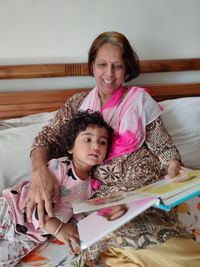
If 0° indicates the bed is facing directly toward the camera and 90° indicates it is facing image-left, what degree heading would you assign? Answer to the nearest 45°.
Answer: approximately 0°

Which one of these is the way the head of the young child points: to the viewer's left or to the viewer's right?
to the viewer's right
